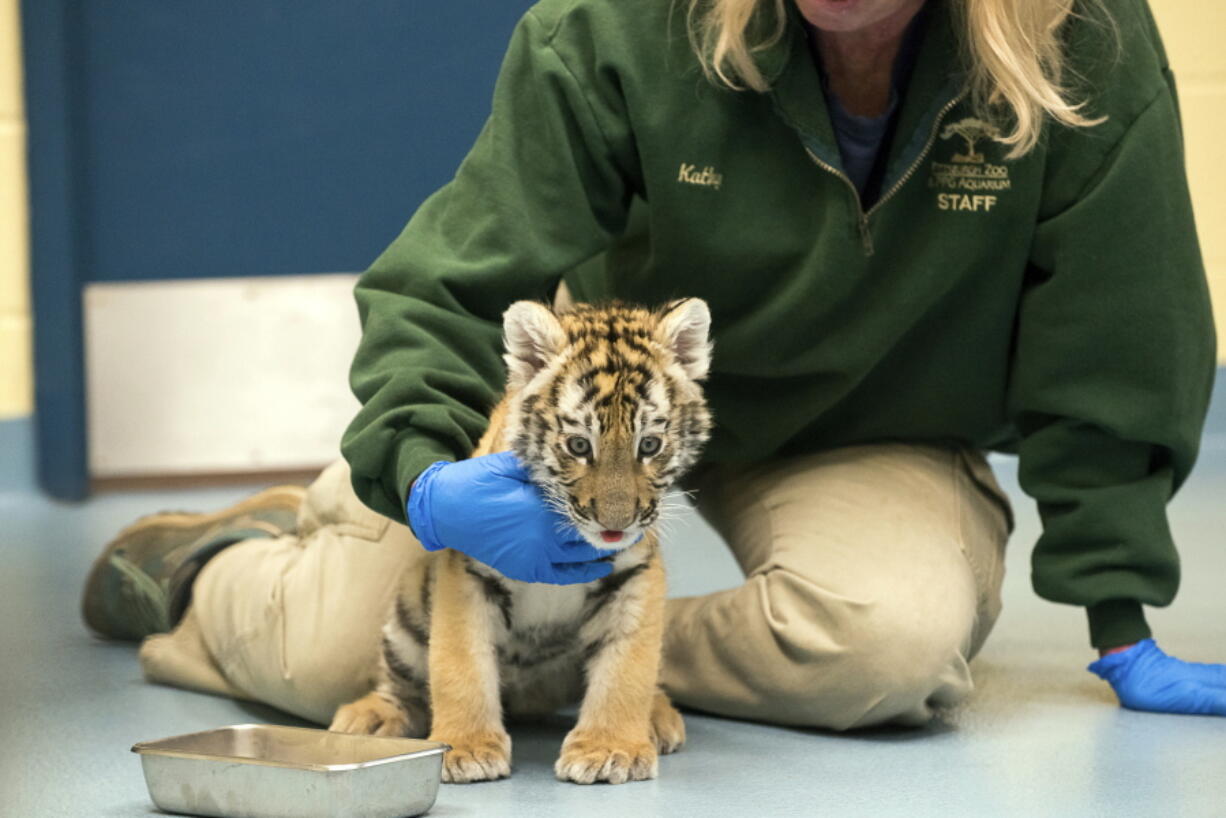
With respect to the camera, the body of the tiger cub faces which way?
toward the camera

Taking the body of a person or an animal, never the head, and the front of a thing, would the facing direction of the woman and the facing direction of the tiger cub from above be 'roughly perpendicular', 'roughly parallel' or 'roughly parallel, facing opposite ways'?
roughly parallel

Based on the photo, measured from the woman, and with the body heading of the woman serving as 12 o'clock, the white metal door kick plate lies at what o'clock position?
The white metal door kick plate is roughly at 5 o'clock from the woman.

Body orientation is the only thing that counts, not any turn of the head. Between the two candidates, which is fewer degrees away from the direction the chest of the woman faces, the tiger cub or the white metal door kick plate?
the tiger cub

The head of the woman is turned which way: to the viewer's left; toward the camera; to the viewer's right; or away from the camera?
toward the camera

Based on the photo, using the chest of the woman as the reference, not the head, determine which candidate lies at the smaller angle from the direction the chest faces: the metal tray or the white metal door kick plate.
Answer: the metal tray

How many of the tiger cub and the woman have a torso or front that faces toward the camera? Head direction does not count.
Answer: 2

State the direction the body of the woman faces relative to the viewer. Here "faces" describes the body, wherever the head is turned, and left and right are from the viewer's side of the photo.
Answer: facing the viewer

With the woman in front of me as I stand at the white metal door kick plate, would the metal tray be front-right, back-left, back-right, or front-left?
front-right

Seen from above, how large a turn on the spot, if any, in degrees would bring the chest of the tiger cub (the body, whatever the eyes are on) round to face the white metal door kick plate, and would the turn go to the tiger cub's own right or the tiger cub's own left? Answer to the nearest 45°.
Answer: approximately 180°
